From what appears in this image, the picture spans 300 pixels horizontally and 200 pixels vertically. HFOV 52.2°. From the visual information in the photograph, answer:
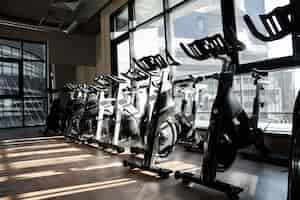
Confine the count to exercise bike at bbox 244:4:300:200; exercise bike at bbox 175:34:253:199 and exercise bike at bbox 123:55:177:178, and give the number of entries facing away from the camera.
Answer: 0

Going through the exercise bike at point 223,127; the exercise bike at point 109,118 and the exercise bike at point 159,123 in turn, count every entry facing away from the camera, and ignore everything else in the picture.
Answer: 0

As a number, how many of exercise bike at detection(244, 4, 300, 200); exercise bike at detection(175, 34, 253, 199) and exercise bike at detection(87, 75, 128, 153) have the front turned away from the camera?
0
